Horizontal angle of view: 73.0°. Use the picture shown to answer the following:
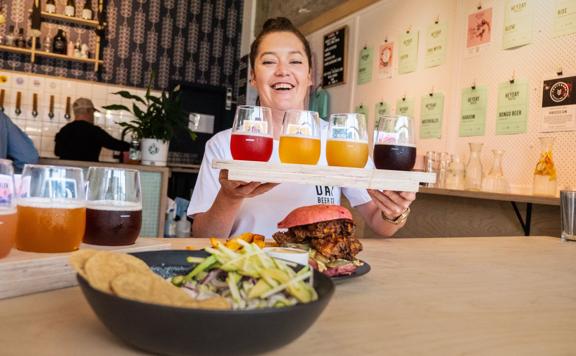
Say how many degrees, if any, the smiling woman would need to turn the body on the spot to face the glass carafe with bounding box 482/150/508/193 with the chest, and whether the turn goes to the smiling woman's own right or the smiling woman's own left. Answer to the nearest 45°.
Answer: approximately 135° to the smiling woman's own left

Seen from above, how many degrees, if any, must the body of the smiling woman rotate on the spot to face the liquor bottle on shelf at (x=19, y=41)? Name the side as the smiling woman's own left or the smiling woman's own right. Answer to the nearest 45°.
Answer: approximately 135° to the smiling woman's own right

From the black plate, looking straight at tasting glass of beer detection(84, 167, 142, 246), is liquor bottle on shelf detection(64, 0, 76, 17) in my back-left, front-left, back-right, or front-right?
front-right

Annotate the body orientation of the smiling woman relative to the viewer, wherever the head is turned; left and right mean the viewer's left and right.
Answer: facing the viewer

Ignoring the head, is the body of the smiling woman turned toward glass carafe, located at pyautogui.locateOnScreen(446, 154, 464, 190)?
no

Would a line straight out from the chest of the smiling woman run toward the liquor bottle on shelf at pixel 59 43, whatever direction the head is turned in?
no

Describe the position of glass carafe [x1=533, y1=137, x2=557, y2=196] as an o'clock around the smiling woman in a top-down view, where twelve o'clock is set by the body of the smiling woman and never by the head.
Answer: The glass carafe is roughly at 8 o'clock from the smiling woman.

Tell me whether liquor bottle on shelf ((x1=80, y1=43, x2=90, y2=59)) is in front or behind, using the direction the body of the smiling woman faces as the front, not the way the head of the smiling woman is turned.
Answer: behind

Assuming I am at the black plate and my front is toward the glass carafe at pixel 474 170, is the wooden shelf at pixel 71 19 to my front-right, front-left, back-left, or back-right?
front-left

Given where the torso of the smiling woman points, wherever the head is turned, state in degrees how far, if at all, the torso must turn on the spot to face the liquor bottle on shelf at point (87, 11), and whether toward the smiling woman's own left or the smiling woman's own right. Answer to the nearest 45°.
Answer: approximately 135° to the smiling woman's own right

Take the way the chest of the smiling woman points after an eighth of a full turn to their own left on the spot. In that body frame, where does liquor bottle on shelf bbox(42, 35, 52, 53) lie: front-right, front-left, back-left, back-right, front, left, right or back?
back

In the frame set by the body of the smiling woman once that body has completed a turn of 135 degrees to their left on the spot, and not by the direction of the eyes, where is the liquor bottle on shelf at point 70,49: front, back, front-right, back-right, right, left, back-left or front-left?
left

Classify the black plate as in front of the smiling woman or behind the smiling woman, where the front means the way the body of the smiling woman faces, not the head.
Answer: in front

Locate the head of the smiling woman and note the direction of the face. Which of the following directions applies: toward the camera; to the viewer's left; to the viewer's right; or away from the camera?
toward the camera

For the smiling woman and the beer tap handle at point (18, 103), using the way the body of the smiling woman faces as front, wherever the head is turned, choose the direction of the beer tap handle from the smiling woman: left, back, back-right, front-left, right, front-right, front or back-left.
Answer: back-right

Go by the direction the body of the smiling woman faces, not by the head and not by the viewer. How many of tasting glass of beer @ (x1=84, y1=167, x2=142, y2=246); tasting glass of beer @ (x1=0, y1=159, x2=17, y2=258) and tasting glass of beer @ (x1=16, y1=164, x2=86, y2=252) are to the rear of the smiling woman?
0

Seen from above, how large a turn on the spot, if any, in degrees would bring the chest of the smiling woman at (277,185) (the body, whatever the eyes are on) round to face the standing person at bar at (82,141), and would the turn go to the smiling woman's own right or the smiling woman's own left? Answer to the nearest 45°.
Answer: approximately 135° to the smiling woman's own right

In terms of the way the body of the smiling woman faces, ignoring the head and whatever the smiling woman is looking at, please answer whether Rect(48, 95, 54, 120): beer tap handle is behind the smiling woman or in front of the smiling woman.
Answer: behind

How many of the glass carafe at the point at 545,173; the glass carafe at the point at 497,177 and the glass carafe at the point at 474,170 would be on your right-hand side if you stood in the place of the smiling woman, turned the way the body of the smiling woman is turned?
0
